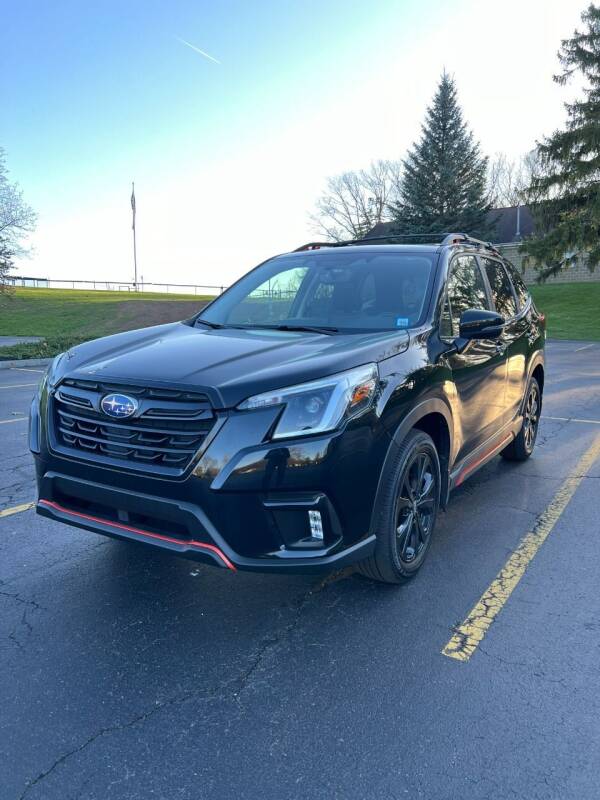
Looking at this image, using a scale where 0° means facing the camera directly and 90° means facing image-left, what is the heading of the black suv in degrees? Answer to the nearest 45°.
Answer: approximately 45°

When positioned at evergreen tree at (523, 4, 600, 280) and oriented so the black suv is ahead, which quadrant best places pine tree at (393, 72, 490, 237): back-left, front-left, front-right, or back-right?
back-right

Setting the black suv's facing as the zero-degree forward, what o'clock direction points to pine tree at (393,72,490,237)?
The pine tree is roughly at 5 o'clock from the black suv.

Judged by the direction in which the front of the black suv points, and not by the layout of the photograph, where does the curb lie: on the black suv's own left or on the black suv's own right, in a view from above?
on the black suv's own right

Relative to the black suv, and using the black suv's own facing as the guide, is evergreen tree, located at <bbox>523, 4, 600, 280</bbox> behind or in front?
behind

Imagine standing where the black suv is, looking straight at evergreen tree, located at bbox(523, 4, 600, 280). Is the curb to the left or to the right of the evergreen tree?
left
